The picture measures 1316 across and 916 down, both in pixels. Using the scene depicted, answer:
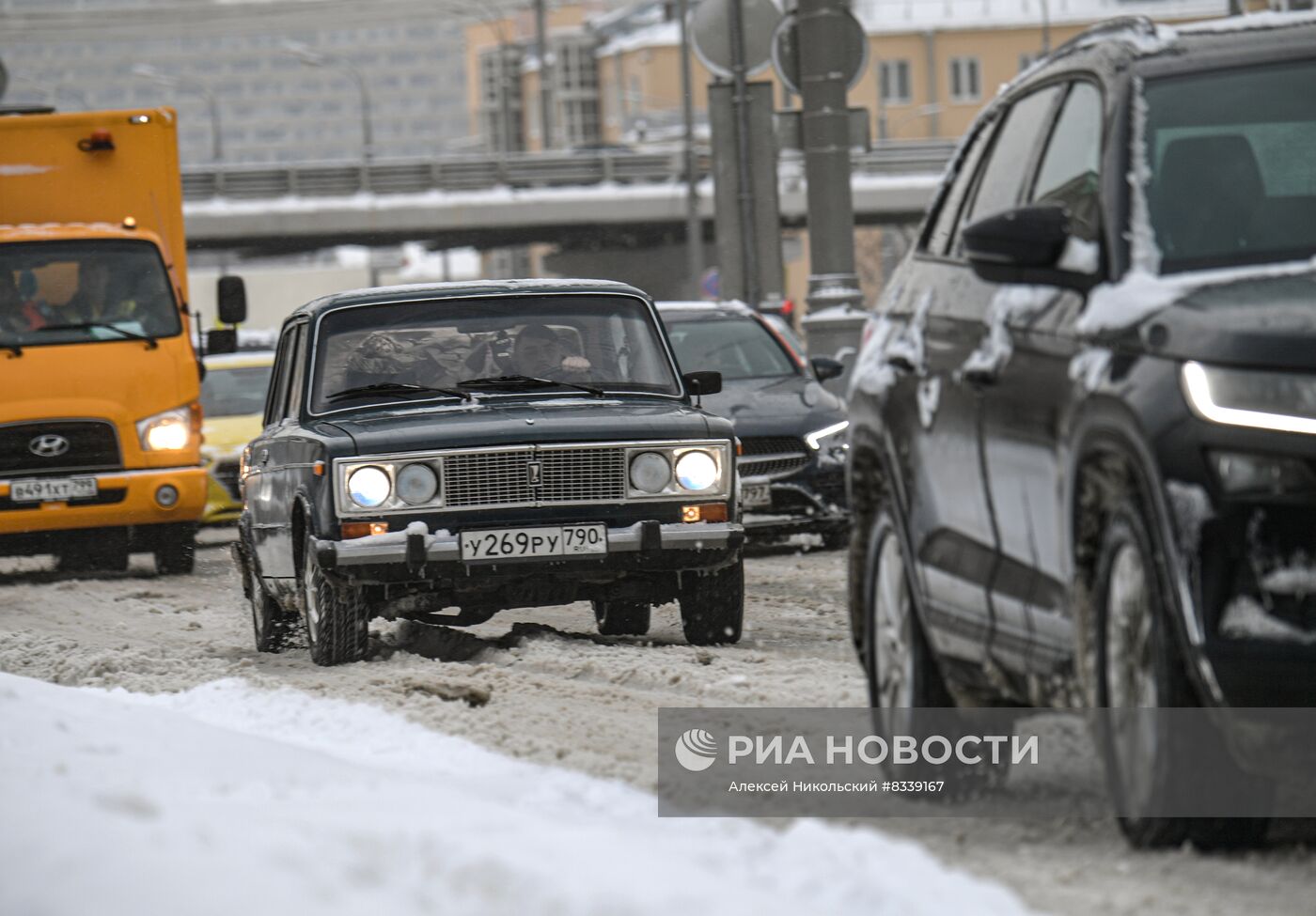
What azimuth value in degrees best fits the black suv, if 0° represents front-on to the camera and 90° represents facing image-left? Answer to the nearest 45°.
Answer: approximately 315°

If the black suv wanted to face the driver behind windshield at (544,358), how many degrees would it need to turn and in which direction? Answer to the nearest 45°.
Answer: approximately 180°

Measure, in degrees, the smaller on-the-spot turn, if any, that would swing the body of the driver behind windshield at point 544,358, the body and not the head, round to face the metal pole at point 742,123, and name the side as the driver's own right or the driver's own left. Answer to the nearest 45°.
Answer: approximately 180°

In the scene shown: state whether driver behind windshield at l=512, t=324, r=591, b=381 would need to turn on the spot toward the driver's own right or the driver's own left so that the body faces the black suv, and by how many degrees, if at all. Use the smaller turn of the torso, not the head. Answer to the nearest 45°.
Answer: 0° — they already face it

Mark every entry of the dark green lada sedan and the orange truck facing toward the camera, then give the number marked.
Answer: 2

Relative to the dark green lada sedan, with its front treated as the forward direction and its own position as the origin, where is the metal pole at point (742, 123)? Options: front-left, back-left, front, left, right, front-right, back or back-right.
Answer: back

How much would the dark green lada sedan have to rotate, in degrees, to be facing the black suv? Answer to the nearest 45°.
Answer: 0° — it already faces it

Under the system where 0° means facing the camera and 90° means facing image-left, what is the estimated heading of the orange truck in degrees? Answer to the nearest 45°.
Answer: approximately 0°

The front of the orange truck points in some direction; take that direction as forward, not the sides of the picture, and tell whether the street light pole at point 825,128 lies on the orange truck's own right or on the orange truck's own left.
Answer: on the orange truck's own left
